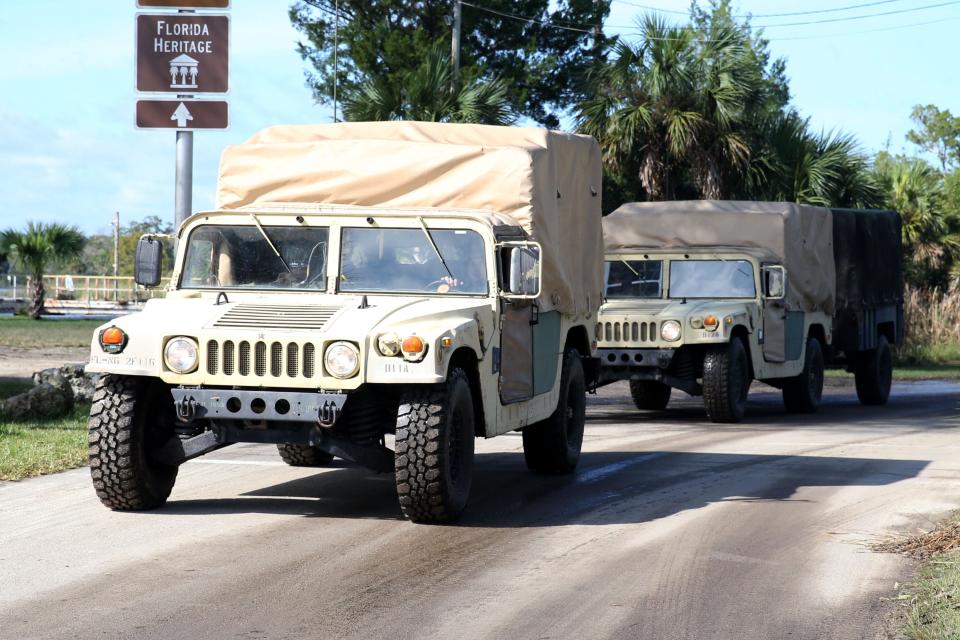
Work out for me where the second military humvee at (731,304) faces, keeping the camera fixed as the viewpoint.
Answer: facing the viewer and to the left of the viewer

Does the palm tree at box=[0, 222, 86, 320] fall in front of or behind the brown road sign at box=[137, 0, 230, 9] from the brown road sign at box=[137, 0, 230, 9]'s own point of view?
behind

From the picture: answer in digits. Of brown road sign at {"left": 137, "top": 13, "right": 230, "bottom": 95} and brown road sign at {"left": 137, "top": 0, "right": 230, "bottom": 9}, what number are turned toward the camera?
2

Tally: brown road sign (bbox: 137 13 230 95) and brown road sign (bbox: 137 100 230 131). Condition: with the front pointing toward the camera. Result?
2

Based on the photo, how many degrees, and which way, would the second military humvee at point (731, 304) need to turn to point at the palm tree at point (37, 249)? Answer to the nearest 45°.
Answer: approximately 90° to its right

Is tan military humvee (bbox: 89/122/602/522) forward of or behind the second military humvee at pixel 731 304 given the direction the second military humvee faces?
forward

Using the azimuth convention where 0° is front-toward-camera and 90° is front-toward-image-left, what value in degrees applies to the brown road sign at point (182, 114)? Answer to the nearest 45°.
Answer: approximately 0°

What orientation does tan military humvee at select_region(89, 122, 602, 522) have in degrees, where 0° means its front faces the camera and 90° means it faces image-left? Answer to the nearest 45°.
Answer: approximately 45°

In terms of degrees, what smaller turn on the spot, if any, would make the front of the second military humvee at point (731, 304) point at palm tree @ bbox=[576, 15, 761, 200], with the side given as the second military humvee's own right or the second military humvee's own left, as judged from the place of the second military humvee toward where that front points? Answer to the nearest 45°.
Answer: approximately 135° to the second military humvee's own right

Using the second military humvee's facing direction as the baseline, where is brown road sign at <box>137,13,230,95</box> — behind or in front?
in front
